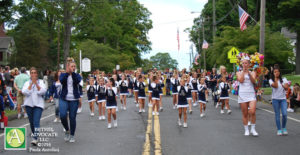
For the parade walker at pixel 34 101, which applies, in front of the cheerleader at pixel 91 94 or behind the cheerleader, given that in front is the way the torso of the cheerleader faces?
in front

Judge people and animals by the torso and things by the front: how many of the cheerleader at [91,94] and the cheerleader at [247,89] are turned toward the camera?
2

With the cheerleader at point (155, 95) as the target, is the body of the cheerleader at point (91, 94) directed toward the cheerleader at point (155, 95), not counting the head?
no

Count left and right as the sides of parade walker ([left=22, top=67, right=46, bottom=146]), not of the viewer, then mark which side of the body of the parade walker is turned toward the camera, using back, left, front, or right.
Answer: front

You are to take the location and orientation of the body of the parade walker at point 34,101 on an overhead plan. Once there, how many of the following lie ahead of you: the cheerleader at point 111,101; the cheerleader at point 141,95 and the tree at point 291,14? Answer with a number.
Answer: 0

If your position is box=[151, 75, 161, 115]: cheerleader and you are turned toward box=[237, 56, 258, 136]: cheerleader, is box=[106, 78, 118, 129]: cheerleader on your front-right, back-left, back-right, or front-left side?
front-right

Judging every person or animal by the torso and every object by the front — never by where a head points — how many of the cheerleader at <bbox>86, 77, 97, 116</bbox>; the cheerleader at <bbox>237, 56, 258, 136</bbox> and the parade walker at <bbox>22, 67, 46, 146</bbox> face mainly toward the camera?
3

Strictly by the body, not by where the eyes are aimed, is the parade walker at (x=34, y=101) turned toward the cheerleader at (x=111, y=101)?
no

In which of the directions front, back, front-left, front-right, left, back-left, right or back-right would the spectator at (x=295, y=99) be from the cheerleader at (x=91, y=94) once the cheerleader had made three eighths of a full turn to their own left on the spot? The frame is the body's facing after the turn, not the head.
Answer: front-right

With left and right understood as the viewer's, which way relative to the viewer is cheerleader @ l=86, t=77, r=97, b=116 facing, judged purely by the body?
facing the viewer

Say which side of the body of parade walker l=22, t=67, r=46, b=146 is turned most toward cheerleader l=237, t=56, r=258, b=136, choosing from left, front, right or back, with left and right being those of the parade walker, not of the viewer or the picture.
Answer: left

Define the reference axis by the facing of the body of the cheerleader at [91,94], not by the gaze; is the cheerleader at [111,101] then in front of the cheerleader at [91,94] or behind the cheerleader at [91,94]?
in front

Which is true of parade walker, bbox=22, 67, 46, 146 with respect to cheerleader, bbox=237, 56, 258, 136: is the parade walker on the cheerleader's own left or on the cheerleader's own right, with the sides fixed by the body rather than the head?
on the cheerleader's own right

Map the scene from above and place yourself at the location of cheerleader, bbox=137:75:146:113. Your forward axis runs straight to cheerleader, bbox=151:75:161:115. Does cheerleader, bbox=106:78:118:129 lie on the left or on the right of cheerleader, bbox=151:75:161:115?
right

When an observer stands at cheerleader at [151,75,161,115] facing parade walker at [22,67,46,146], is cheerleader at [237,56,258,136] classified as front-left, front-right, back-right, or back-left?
front-left

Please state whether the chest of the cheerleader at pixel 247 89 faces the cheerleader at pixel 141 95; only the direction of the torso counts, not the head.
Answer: no
